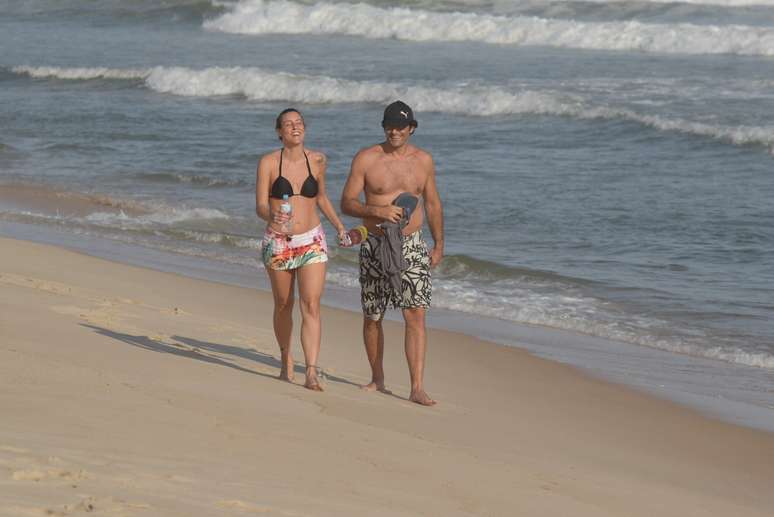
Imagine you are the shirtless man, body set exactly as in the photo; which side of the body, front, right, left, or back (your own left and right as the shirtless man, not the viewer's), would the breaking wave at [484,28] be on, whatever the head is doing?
back

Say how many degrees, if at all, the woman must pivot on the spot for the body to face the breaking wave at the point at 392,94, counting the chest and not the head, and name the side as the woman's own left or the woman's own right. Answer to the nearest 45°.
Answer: approximately 180°

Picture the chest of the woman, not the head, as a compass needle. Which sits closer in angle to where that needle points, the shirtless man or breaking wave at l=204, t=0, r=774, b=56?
the shirtless man

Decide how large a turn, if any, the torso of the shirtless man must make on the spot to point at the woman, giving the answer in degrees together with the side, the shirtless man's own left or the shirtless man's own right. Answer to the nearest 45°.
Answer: approximately 90° to the shirtless man's own right

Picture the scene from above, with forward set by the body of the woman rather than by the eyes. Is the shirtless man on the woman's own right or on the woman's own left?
on the woman's own left

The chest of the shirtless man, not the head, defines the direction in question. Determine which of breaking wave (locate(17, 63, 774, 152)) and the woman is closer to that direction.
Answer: the woman

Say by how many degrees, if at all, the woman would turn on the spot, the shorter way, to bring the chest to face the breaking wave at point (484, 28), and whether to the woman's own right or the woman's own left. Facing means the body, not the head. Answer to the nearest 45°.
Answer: approximately 180°

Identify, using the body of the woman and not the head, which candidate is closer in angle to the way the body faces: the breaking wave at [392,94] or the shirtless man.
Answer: the shirtless man

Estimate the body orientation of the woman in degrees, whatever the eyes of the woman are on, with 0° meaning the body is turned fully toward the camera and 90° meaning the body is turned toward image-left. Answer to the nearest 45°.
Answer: approximately 0°

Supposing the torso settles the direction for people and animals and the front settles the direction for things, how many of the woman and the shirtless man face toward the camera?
2
